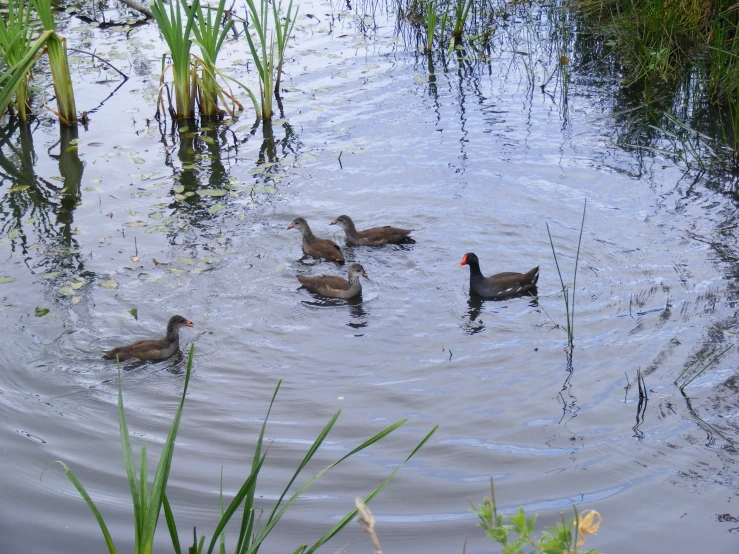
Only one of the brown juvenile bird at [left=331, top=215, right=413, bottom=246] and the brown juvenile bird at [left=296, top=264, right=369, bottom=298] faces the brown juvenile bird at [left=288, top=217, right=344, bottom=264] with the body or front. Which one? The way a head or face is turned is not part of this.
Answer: the brown juvenile bird at [left=331, top=215, right=413, bottom=246]

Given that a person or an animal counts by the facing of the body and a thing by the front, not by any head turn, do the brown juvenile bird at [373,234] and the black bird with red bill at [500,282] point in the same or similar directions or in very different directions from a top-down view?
same or similar directions

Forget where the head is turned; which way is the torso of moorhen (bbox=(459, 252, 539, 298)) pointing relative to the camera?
to the viewer's left

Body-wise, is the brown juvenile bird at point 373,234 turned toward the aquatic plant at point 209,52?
no

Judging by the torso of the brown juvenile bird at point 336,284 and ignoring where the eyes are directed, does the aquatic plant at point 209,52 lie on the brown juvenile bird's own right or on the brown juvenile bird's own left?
on the brown juvenile bird's own left

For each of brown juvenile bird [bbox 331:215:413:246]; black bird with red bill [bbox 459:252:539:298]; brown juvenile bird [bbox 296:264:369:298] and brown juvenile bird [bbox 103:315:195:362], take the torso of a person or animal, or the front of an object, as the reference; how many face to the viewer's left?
2

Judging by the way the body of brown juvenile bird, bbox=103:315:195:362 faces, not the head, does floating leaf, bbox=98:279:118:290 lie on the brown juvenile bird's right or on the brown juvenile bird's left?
on the brown juvenile bird's left

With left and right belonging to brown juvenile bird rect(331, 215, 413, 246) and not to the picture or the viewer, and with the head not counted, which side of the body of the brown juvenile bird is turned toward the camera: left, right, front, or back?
left

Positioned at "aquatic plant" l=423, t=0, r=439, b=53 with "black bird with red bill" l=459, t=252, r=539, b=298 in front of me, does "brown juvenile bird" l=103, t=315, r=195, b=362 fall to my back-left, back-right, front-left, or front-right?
front-right

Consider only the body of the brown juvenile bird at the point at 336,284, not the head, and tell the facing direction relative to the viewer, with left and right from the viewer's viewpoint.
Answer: facing to the right of the viewer

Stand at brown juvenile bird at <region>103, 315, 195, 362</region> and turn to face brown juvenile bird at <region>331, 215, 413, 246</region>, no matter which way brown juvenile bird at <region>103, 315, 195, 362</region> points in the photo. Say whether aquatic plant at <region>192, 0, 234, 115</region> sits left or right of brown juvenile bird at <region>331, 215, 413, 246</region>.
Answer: left

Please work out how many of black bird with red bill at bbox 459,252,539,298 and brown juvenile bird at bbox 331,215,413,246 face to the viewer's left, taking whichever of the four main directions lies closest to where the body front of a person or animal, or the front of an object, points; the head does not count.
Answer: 2

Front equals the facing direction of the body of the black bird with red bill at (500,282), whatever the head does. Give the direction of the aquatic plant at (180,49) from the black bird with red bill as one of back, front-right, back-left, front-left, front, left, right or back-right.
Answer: front-right

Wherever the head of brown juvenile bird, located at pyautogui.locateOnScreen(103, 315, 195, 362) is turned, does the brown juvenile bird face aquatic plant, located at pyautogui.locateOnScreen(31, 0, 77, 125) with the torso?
no

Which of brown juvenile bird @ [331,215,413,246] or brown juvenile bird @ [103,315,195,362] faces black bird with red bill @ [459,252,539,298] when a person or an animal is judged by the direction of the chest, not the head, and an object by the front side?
brown juvenile bird @ [103,315,195,362]

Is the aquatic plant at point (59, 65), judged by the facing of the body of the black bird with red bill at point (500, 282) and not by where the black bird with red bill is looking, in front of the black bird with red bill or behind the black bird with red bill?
in front

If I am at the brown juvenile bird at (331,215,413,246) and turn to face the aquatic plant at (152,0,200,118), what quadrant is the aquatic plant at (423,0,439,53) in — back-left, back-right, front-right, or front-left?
front-right

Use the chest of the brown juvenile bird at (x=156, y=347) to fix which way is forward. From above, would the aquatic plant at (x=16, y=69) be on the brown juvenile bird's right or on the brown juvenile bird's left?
on the brown juvenile bird's left

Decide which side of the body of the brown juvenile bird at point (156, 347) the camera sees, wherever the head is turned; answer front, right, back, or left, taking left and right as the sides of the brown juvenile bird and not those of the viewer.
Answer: right

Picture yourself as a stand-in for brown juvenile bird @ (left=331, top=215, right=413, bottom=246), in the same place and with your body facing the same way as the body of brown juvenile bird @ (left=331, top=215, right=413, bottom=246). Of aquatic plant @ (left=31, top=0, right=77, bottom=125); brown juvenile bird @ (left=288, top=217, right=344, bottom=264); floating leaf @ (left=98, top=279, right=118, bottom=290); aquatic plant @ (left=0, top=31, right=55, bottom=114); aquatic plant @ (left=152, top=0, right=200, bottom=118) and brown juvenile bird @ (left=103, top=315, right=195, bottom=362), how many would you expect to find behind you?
0
